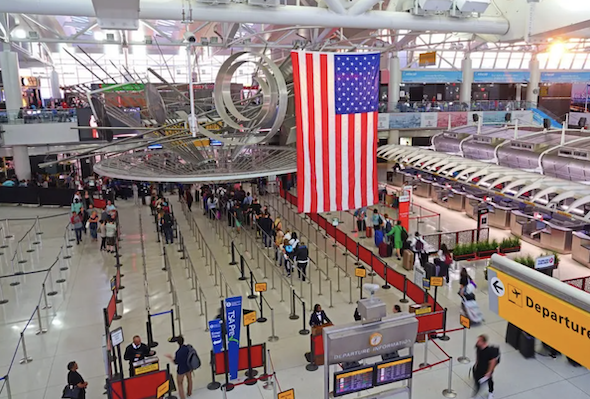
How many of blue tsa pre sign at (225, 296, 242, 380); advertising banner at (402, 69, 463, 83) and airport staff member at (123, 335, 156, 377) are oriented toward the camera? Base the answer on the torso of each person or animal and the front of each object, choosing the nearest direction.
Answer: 3

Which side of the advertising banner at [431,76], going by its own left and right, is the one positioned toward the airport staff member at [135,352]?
front

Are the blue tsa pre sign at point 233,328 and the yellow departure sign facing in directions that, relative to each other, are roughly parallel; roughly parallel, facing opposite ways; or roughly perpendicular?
roughly perpendicular

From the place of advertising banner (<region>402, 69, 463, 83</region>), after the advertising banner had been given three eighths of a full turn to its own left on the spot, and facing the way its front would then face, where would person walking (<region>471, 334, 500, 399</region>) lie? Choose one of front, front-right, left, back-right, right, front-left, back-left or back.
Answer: back-right

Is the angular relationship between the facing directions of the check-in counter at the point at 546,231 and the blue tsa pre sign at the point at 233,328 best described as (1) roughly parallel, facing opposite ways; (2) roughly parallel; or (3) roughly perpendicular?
roughly perpendicular

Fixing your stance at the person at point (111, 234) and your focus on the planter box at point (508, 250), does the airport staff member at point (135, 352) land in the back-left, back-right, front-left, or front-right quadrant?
front-right

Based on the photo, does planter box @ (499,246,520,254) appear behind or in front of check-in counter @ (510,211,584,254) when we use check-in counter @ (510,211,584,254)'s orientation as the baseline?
in front

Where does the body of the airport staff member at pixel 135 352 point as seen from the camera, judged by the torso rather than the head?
toward the camera

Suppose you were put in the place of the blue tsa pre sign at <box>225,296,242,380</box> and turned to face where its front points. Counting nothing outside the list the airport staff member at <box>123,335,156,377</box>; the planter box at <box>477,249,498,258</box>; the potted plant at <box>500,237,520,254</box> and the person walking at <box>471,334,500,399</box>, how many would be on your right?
1

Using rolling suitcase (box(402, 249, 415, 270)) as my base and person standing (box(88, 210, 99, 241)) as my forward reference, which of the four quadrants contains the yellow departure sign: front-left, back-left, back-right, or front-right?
back-left

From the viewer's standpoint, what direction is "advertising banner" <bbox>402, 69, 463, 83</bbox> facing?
toward the camera

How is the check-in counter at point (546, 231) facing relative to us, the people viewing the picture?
facing the viewer and to the left of the viewer
